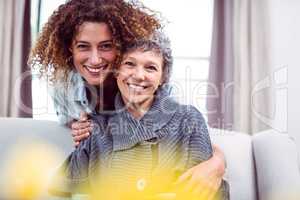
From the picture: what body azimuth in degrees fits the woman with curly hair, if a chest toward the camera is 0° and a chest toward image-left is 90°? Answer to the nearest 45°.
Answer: approximately 0°

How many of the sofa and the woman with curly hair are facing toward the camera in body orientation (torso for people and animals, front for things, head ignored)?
2

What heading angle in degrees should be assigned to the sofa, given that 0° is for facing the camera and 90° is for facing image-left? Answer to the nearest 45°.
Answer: approximately 0°

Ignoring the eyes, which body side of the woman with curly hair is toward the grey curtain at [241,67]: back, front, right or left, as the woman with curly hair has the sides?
left
